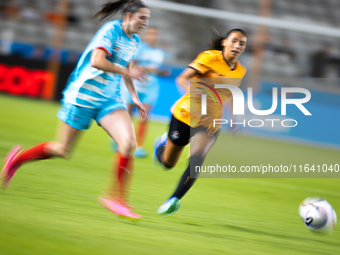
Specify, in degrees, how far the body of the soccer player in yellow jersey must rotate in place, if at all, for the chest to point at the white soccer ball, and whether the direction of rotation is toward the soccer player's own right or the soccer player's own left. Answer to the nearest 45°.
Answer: approximately 45° to the soccer player's own left

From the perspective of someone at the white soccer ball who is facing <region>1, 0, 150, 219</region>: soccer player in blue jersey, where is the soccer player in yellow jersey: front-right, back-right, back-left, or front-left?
front-right

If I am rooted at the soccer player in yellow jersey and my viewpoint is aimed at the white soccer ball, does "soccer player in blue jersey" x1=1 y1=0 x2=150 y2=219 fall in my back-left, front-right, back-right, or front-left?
back-right

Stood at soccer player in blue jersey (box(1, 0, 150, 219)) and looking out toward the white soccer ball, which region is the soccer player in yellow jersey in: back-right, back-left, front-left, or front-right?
front-left

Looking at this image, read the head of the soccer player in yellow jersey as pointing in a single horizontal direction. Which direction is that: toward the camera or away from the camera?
toward the camera

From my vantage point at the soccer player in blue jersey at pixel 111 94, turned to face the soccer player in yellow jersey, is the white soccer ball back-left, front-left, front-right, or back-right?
front-right

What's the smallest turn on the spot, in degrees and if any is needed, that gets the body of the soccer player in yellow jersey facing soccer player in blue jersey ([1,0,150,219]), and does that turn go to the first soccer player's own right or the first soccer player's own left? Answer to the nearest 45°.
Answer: approximately 90° to the first soccer player's own right
